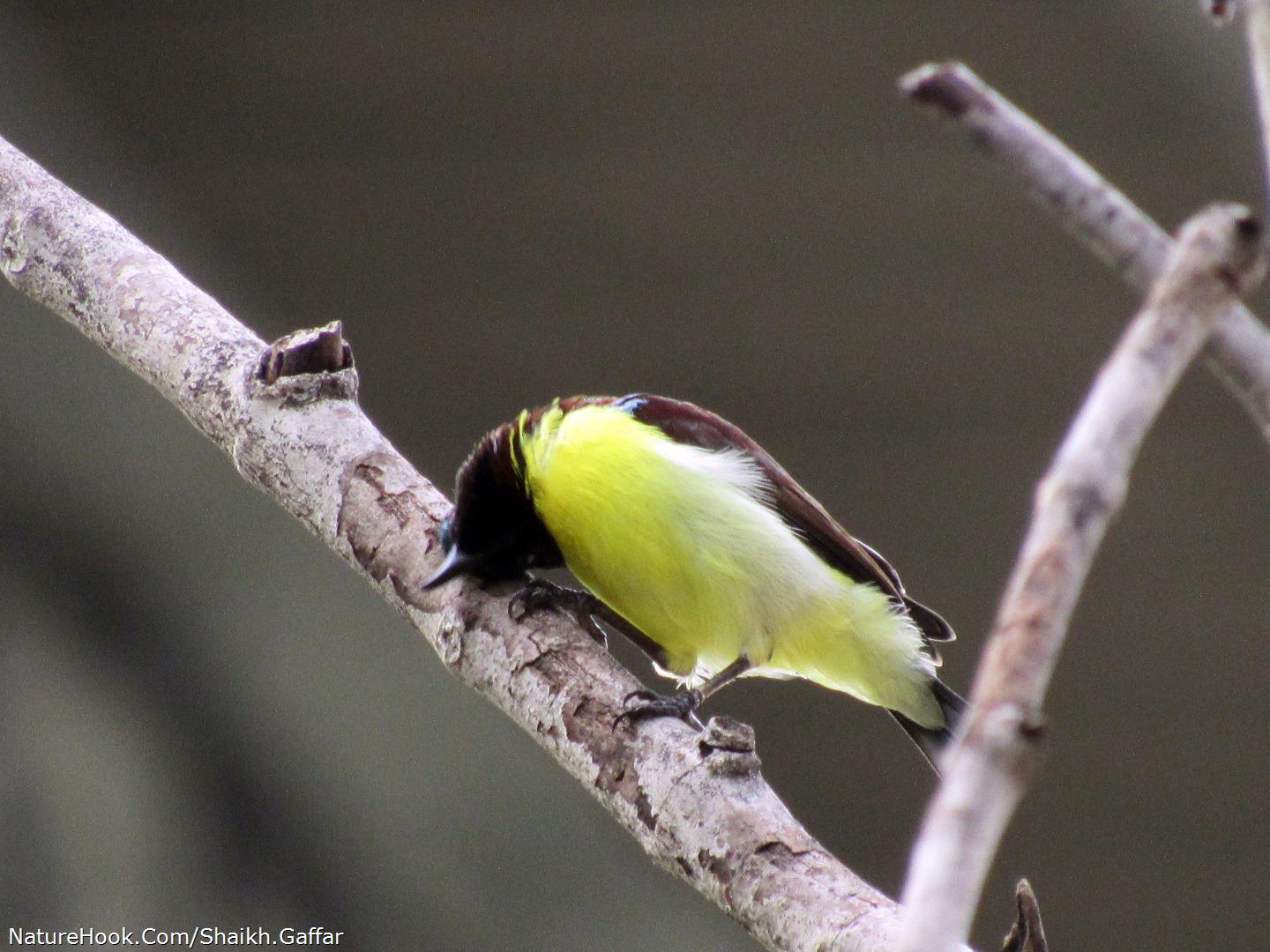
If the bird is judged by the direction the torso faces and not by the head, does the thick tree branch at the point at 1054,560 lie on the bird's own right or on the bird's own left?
on the bird's own left

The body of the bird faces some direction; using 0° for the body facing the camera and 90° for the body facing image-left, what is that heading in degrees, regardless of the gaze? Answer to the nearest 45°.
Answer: approximately 90°

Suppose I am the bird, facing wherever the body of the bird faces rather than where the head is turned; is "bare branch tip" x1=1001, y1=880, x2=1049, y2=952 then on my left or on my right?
on my left
